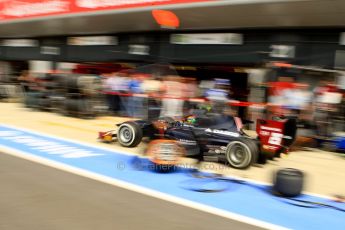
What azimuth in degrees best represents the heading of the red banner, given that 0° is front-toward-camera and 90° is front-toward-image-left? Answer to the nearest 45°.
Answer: approximately 45°

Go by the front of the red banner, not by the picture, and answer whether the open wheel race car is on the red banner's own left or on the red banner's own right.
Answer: on the red banner's own left

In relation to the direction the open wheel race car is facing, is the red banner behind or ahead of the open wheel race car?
ahead

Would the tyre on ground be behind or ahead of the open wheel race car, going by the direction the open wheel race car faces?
behind

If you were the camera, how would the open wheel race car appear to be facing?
facing away from the viewer and to the left of the viewer

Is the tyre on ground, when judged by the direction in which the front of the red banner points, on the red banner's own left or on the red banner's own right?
on the red banner's own left

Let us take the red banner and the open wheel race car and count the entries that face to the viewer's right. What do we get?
0

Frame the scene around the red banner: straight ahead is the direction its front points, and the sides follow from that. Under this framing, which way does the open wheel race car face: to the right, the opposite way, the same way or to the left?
to the right
